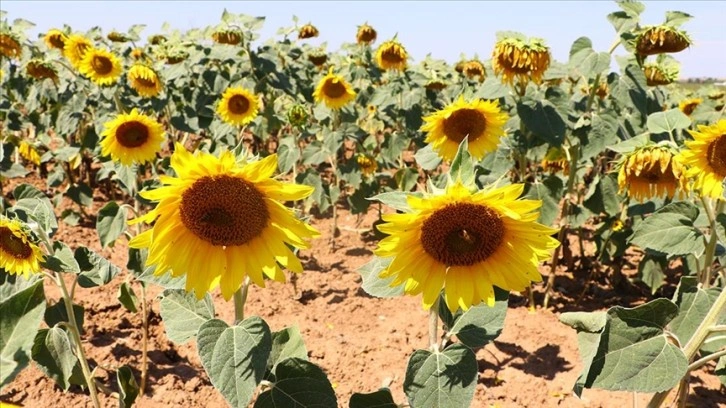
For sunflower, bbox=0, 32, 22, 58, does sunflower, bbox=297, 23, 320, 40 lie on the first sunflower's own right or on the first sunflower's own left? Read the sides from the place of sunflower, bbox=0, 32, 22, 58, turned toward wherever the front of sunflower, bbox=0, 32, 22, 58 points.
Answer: on the first sunflower's own left

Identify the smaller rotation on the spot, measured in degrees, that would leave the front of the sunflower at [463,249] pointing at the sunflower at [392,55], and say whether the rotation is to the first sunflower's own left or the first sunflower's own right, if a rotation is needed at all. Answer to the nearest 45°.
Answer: approximately 180°

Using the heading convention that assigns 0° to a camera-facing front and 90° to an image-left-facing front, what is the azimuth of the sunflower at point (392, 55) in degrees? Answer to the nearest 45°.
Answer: approximately 0°

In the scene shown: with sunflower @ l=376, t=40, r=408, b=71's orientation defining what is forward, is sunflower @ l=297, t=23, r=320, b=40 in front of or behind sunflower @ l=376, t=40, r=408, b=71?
behind

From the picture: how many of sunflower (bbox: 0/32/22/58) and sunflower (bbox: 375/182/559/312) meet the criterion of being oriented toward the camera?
2

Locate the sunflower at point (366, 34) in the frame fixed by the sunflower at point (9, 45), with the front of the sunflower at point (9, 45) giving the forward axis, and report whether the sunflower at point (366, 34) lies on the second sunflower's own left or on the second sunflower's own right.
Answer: on the second sunflower's own left

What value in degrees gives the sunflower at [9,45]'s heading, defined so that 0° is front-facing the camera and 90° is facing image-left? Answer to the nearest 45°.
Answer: approximately 0°
